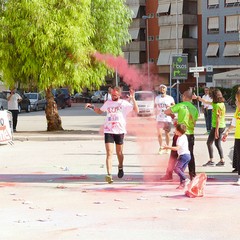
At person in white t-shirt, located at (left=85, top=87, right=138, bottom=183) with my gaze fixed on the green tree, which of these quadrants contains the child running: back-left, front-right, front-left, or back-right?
back-right

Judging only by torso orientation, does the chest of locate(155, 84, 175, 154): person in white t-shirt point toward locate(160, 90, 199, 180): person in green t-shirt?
yes

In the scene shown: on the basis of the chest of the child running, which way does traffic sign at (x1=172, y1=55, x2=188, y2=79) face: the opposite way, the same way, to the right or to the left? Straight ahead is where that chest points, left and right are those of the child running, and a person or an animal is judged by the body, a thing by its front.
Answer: to the left

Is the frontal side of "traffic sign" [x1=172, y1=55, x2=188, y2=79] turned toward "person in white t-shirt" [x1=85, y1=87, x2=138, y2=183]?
yes

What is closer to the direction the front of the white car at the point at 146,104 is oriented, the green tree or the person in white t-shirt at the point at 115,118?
the person in white t-shirt

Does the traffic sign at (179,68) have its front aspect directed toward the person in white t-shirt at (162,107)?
yes

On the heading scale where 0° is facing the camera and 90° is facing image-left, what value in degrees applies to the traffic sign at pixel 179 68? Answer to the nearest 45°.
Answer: approximately 0°

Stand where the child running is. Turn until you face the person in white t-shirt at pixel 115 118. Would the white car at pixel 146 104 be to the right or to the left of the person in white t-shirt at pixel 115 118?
right

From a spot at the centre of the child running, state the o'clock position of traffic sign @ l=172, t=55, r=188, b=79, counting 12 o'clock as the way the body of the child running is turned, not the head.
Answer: The traffic sign is roughly at 3 o'clock from the child running.

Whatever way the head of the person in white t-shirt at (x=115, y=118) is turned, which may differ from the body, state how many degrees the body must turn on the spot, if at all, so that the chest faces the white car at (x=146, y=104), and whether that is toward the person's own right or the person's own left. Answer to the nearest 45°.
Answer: approximately 180°
